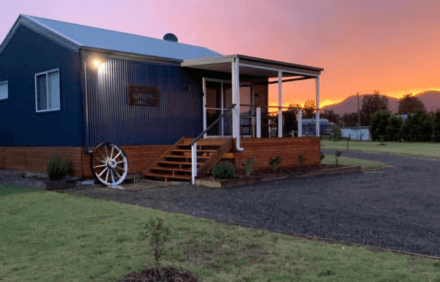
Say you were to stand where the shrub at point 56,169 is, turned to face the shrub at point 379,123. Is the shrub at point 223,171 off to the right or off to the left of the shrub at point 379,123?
right

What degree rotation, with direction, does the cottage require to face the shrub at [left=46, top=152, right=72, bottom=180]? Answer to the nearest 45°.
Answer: approximately 90° to its right

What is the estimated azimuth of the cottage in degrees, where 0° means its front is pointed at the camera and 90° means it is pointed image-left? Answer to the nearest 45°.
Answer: approximately 315°

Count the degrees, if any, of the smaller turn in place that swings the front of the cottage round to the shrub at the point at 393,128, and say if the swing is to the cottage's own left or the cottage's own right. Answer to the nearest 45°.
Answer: approximately 90° to the cottage's own left

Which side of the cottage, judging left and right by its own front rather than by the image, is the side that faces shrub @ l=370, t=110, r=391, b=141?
left
